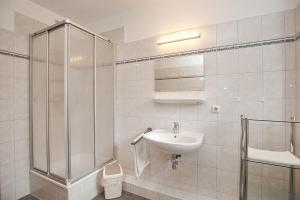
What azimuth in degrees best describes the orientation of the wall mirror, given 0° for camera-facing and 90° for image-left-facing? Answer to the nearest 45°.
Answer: approximately 45°

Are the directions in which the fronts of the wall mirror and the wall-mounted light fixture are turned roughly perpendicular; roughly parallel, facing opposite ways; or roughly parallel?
roughly parallel

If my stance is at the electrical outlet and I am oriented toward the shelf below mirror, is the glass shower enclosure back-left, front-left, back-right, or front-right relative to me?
front-left
